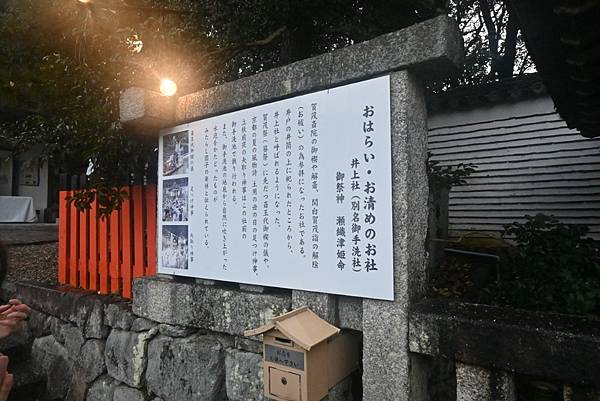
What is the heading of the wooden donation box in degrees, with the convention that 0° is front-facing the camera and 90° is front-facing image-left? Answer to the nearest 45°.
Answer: approximately 45°

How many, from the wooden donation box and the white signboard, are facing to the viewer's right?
0

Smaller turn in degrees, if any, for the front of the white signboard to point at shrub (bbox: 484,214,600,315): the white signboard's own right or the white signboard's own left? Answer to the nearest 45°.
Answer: approximately 135° to the white signboard's own left

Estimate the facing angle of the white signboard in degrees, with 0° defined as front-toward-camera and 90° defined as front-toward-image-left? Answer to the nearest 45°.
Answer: approximately 45°

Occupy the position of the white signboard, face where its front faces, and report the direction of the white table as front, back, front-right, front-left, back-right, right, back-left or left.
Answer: right

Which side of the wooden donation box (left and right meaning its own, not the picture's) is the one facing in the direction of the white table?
right
